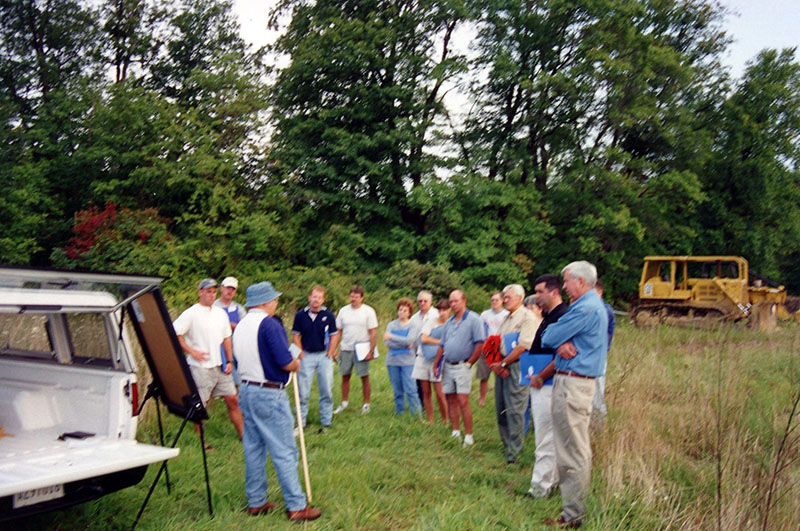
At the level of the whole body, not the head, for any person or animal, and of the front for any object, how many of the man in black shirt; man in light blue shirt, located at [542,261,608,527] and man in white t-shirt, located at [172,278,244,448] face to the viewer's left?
2

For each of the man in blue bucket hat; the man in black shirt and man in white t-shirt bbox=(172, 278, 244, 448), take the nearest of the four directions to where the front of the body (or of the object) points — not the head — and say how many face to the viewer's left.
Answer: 1

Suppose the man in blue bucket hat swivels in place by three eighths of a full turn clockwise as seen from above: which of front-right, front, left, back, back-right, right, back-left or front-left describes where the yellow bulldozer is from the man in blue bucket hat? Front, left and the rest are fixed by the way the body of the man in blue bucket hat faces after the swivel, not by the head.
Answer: back-left

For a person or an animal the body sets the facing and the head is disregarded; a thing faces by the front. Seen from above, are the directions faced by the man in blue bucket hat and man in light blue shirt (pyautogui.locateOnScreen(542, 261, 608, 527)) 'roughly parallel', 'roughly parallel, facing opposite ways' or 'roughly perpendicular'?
roughly perpendicular

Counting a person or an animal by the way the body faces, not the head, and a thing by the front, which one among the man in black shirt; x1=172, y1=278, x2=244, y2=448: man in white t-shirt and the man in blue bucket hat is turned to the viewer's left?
the man in black shirt

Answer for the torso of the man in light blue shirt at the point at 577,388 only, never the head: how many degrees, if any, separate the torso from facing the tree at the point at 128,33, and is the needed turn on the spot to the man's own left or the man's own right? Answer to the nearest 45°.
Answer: approximately 45° to the man's own right

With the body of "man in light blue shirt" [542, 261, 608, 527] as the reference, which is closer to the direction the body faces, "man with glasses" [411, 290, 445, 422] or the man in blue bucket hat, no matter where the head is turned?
the man in blue bucket hat

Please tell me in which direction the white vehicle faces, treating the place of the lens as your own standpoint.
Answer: facing away from the viewer and to the left of the viewer

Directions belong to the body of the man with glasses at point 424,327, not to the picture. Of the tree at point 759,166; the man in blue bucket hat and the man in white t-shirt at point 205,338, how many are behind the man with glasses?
1

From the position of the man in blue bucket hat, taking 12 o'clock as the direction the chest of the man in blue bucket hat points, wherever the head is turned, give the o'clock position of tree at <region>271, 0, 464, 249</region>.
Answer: The tree is roughly at 11 o'clock from the man in blue bucket hat.

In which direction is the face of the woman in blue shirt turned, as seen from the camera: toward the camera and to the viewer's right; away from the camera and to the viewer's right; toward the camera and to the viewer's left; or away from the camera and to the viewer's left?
toward the camera and to the viewer's left

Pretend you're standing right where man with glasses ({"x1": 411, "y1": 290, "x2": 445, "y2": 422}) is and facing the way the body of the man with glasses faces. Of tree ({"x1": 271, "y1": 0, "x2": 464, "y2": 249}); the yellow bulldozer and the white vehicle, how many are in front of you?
1

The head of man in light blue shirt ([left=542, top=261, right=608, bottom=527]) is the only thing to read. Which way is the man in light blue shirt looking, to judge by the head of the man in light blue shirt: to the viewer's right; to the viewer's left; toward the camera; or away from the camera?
to the viewer's left
